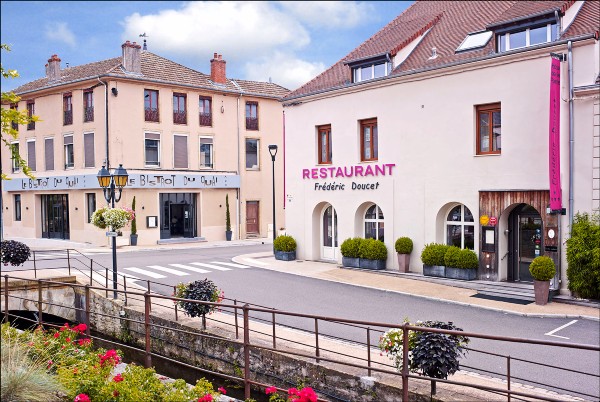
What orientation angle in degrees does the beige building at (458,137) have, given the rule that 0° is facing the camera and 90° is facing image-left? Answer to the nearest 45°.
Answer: approximately 45°

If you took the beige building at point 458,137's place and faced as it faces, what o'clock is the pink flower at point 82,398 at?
The pink flower is roughly at 11 o'clock from the beige building.

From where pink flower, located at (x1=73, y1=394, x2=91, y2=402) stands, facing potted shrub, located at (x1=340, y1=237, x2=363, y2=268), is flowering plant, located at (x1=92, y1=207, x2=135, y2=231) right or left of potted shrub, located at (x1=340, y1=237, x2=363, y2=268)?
left

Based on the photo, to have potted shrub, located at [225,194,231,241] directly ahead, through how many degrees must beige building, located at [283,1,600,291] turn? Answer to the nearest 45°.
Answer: approximately 90° to its right
